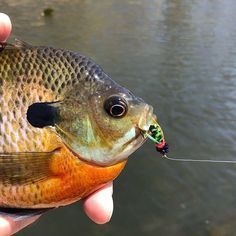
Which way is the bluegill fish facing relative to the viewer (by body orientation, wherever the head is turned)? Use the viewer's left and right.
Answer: facing to the right of the viewer
